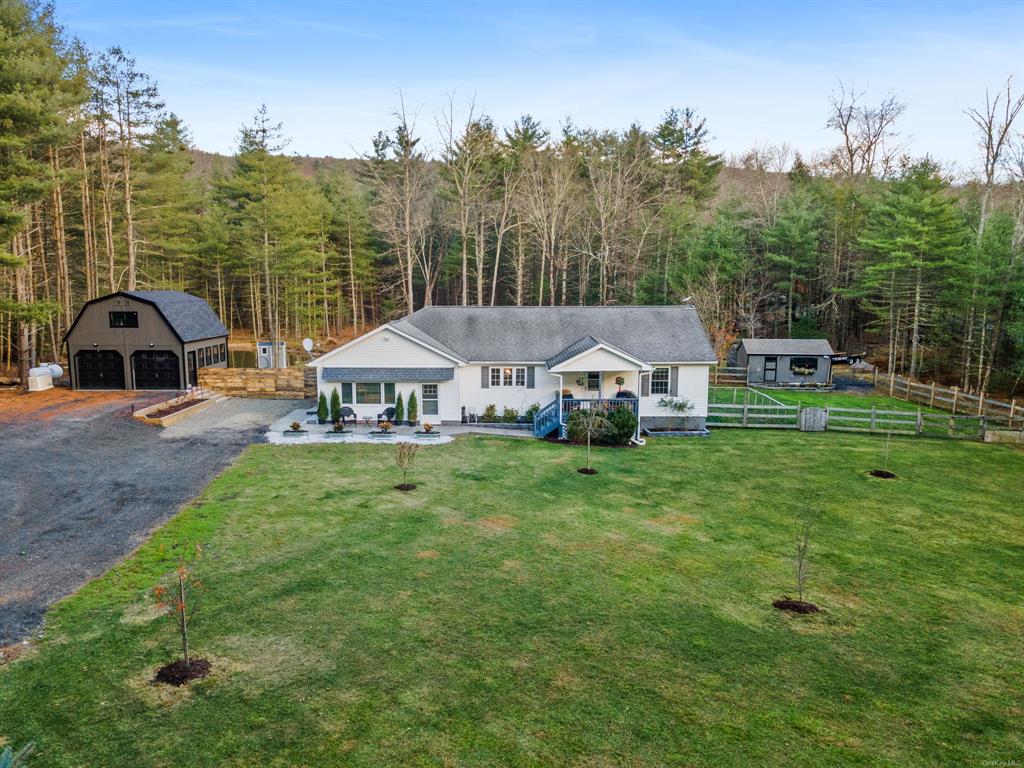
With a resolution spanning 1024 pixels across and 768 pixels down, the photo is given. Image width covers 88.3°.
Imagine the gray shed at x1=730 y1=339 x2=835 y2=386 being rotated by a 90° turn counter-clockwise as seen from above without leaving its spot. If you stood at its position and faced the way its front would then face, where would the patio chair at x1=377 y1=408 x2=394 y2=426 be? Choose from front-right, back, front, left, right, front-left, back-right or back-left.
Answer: back-right

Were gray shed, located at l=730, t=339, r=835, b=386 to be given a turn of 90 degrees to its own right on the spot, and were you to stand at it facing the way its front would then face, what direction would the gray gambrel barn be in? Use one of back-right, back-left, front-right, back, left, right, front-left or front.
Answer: front-left

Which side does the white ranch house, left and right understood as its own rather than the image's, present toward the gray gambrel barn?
right

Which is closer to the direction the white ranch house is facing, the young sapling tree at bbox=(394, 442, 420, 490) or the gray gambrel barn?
the young sapling tree

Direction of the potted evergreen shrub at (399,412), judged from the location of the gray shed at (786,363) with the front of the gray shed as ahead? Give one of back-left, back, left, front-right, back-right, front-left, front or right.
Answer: front-right

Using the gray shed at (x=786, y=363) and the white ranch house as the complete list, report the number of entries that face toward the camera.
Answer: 2

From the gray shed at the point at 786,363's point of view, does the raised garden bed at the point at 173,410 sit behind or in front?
in front

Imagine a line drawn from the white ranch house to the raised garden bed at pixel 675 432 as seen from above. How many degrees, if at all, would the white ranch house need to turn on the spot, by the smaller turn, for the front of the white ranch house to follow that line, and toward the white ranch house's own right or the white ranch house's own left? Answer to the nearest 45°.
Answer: approximately 90° to the white ranch house's own left

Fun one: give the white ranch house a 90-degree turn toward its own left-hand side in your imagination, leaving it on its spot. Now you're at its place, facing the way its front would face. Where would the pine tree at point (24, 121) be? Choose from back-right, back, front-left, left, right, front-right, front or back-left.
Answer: back

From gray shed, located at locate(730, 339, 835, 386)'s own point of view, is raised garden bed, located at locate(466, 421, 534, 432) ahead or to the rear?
ahead

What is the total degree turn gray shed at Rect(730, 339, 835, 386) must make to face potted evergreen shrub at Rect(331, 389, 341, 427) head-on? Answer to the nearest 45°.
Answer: approximately 45° to its right

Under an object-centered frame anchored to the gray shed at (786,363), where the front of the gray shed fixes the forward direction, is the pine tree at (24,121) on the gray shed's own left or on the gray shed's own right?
on the gray shed's own right

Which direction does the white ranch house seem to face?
toward the camera

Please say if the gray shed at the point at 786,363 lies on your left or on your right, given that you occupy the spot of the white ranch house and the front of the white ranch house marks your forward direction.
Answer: on your left

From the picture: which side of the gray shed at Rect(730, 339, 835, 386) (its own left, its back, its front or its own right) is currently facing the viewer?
front

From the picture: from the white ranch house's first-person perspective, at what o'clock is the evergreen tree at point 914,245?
The evergreen tree is roughly at 8 o'clock from the white ranch house.
